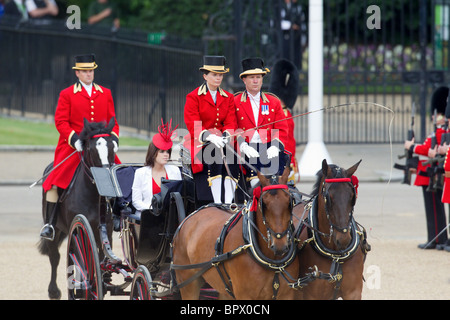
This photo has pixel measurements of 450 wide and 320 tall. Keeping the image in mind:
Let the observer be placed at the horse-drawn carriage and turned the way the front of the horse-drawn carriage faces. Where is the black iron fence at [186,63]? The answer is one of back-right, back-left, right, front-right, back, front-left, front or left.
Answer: back-left

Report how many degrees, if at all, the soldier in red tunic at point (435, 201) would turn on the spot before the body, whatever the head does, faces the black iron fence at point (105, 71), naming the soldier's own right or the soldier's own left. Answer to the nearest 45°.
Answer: approximately 45° to the soldier's own right

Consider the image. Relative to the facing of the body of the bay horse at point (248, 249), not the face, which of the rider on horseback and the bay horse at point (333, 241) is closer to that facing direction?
the bay horse

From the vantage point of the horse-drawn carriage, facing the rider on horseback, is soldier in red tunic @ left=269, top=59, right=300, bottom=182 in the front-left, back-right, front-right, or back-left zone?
front-right

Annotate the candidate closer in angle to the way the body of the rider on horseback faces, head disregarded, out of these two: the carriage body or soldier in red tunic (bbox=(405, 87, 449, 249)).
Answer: the carriage body

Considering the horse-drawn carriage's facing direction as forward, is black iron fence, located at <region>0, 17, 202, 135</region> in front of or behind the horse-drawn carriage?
behind

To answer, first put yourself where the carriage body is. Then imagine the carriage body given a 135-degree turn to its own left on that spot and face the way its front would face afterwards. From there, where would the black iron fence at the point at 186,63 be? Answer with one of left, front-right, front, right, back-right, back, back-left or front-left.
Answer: front

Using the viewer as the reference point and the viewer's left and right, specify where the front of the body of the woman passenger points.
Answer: facing the viewer and to the right of the viewer

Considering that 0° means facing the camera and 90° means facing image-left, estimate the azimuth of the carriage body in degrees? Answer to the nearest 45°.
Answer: approximately 315°

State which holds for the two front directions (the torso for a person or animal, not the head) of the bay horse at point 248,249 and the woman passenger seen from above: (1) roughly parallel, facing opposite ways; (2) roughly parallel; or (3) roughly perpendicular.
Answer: roughly parallel

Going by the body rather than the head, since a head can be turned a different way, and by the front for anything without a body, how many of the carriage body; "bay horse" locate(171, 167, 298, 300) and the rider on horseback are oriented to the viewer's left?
0

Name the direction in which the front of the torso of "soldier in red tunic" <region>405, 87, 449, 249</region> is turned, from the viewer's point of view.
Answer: to the viewer's left

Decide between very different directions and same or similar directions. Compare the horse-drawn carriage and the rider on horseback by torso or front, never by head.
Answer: same or similar directions
